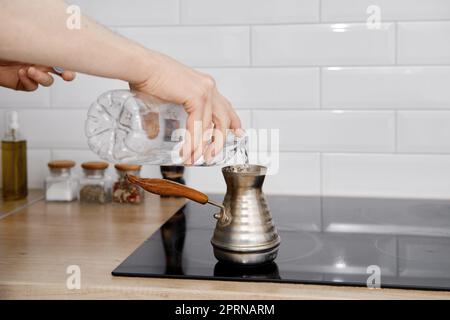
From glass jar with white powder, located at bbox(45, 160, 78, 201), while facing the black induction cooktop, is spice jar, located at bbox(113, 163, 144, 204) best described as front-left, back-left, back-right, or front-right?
front-left

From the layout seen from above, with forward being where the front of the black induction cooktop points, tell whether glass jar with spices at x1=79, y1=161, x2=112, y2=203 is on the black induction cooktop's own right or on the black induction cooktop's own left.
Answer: on the black induction cooktop's own right

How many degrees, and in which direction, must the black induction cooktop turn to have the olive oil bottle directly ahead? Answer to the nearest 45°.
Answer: approximately 135° to its right

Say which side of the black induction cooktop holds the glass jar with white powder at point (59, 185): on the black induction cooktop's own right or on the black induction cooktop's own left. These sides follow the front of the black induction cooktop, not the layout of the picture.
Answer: on the black induction cooktop's own right

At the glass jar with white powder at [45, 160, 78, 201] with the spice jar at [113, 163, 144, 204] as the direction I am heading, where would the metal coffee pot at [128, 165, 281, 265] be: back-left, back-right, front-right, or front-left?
front-right

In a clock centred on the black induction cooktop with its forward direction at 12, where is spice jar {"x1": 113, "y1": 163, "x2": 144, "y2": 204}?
The spice jar is roughly at 4 o'clock from the black induction cooktop.
